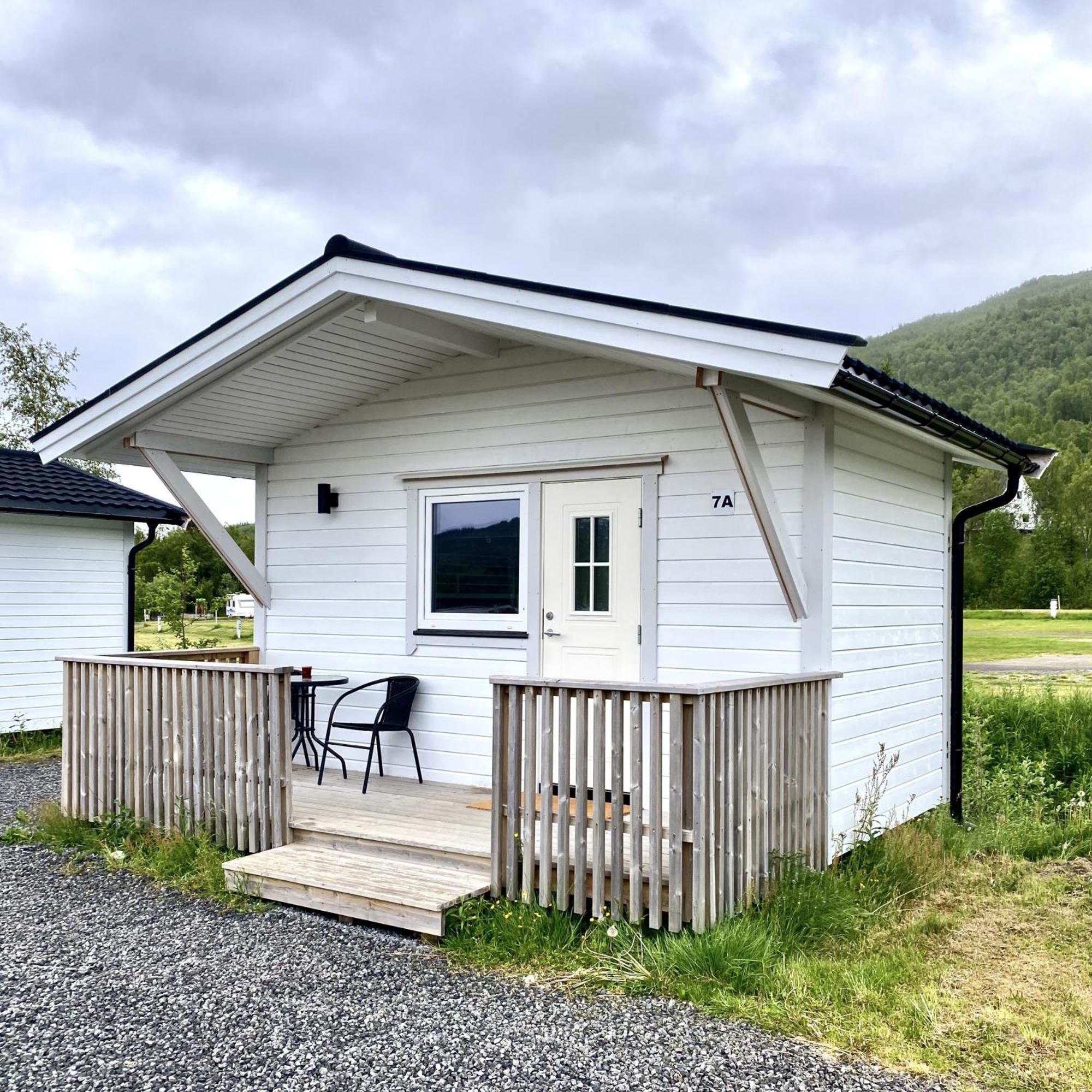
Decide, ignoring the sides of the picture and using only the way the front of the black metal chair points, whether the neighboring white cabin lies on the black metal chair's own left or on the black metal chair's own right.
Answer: on the black metal chair's own right

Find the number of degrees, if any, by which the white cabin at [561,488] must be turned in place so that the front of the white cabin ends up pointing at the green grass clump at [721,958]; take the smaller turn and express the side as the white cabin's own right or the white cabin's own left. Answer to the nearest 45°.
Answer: approximately 45° to the white cabin's own left

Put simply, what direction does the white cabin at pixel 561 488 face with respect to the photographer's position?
facing the viewer and to the left of the viewer

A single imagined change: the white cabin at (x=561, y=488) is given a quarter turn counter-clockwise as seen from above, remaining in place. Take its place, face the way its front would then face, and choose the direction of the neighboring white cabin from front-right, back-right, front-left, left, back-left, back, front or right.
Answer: back

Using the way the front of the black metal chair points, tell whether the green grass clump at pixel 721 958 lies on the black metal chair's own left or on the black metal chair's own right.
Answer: on the black metal chair's own left
